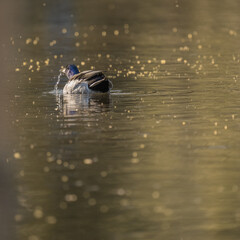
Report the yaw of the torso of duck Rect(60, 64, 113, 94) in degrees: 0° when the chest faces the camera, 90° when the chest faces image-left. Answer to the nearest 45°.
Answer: approximately 90°
